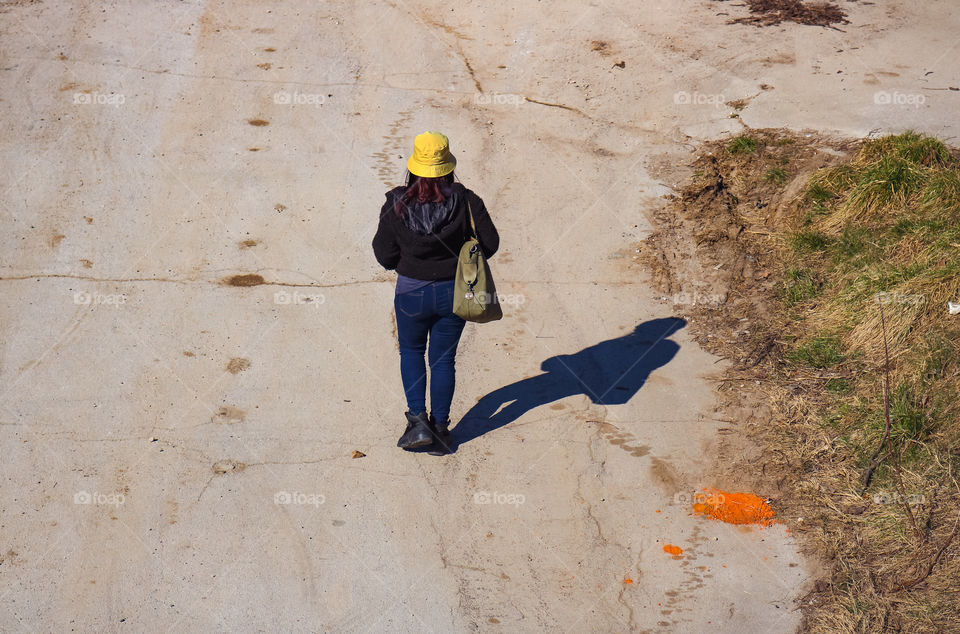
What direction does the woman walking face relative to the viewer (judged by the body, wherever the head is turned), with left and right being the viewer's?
facing away from the viewer

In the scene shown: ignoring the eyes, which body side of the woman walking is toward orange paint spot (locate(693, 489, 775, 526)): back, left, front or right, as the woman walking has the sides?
right

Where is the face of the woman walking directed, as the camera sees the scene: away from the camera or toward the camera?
away from the camera
